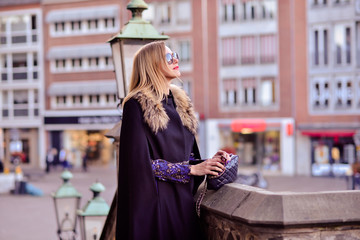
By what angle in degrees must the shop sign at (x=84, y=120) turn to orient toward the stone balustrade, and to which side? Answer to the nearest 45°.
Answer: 0° — it already faces it

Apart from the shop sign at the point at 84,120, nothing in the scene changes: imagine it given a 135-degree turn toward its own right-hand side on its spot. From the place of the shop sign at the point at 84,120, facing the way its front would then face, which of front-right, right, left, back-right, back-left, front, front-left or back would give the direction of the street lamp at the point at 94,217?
back-left

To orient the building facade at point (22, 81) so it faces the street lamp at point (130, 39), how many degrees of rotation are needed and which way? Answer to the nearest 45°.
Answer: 0° — it already faces it

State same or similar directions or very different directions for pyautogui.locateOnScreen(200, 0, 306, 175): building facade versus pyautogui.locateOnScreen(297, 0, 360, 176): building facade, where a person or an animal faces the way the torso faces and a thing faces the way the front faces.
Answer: same or similar directions

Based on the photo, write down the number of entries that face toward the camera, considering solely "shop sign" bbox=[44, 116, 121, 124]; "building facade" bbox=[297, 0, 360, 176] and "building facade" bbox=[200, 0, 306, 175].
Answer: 3

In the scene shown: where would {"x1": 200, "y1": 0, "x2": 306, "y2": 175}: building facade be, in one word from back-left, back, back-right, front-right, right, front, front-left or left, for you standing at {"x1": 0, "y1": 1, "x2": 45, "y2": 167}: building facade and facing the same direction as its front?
front-left

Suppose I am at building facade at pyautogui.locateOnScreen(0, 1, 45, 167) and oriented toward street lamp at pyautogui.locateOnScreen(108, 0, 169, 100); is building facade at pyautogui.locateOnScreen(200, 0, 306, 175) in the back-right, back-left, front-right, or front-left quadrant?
front-left

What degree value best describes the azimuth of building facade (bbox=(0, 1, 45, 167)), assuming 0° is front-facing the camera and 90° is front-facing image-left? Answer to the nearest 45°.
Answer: approximately 0°

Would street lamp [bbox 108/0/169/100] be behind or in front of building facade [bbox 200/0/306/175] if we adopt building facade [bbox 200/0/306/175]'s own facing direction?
in front

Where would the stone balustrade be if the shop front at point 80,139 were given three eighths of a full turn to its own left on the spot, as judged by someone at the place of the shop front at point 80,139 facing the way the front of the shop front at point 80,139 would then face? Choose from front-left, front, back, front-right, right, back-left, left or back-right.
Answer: back-right

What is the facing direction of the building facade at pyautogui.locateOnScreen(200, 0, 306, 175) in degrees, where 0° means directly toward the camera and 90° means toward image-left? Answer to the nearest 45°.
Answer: approximately 0°

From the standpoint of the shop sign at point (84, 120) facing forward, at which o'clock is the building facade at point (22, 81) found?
The building facade is roughly at 4 o'clock from the shop sign.

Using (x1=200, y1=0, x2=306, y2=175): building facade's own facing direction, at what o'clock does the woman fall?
The woman is roughly at 12 o'clock from the building facade.

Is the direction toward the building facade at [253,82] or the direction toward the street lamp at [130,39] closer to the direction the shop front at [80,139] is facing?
the street lamp

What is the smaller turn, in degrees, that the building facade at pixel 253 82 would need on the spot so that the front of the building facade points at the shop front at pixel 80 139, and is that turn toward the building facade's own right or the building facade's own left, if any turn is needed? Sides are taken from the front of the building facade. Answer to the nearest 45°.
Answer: approximately 90° to the building facade's own right

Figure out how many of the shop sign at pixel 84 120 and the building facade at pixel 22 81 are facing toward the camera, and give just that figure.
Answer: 2

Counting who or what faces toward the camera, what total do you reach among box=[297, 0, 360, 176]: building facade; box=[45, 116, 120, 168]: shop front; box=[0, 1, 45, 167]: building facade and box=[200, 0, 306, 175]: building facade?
4
